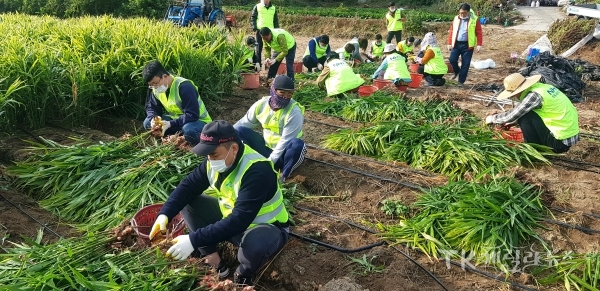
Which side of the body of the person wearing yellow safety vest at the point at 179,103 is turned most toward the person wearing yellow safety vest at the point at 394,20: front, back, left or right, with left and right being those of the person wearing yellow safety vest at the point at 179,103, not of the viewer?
back

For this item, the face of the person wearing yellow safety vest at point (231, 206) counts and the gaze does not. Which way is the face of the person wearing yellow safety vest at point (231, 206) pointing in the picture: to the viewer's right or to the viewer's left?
to the viewer's left

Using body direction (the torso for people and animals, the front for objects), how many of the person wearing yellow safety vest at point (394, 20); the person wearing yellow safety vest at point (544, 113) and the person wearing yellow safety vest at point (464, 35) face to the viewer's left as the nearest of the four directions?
1

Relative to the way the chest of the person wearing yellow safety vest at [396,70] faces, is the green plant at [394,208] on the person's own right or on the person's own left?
on the person's own left

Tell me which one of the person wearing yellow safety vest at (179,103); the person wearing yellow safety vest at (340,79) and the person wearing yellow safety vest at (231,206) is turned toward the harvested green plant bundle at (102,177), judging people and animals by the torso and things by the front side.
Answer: the person wearing yellow safety vest at (179,103)

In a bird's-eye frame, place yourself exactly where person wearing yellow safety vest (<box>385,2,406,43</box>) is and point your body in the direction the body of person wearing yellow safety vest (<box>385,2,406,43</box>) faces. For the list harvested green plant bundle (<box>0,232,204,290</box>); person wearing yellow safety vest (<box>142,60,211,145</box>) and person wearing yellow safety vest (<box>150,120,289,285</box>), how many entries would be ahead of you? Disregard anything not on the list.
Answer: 3

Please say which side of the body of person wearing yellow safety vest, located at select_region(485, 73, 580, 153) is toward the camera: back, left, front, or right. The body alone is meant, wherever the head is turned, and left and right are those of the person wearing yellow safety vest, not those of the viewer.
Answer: left

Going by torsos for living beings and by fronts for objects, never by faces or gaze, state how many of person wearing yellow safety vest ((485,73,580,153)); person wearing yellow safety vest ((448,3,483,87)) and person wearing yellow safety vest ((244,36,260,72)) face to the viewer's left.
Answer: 1

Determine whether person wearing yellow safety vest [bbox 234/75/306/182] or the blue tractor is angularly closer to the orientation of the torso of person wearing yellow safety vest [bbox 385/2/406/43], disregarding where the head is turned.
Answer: the person wearing yellow safety vest

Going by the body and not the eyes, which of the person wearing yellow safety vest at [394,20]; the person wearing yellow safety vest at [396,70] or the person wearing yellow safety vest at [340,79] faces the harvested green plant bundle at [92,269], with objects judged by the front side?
the person wearing yellow safety vest at [394,20]

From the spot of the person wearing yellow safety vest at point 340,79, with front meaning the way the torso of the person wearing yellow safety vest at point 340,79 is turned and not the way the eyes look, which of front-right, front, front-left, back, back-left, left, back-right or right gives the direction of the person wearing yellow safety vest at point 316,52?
front-right

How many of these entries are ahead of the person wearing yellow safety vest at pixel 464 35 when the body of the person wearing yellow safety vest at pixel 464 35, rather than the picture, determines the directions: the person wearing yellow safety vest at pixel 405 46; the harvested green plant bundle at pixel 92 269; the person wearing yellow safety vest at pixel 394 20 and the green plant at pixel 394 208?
2

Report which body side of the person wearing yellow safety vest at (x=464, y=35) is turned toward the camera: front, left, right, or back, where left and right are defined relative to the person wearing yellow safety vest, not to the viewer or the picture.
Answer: front

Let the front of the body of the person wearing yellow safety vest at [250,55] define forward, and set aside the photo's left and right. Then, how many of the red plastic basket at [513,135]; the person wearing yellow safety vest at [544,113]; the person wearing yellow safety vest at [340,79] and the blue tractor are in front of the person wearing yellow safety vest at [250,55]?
3
